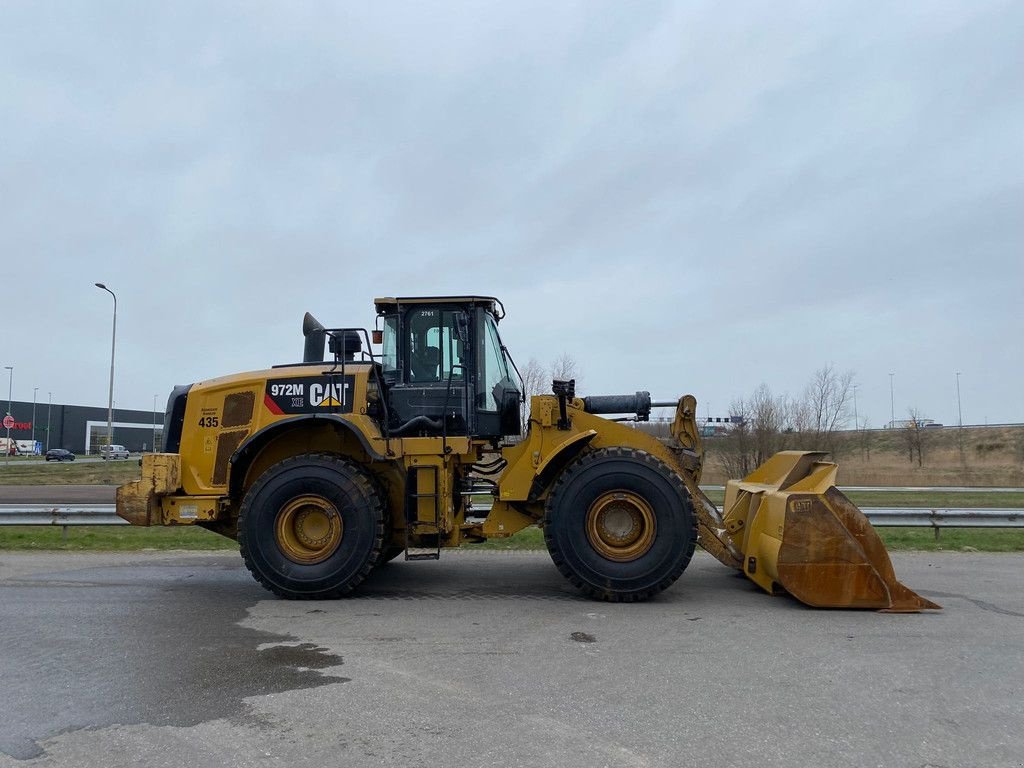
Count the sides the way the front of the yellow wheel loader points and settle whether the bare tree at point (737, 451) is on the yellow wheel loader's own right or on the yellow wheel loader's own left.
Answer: on the yellow wheel loader's own left

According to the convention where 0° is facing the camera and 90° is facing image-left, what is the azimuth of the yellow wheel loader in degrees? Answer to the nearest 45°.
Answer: approximately 270°

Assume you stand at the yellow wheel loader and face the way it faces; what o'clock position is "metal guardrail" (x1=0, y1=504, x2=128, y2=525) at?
The metal guardrail is roughly at 7 o'clock from the yellow wheel loader.

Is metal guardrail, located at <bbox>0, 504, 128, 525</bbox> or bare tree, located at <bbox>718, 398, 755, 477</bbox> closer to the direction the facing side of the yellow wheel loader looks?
the bare tree
